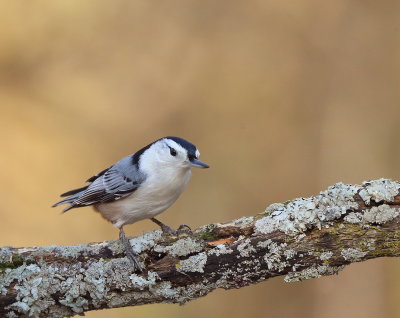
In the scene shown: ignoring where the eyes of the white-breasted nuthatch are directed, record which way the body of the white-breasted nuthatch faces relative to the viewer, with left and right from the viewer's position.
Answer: facing the viewer and to the right of the viewer
